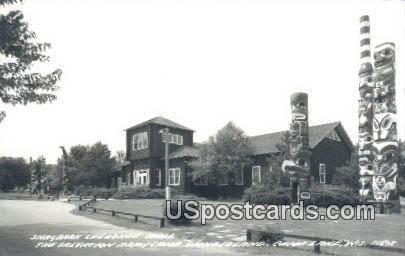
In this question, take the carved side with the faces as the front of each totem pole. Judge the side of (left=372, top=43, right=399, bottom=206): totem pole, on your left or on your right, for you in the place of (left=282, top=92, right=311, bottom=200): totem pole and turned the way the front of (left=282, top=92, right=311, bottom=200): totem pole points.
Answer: on your left

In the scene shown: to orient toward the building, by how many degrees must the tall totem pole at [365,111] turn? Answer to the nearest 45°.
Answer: approximately 90° to its right

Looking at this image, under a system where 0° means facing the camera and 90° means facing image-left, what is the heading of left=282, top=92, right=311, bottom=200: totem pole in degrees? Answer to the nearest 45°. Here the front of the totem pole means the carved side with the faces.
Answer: approximately 45°

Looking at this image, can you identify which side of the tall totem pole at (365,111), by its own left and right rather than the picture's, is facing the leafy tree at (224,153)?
right

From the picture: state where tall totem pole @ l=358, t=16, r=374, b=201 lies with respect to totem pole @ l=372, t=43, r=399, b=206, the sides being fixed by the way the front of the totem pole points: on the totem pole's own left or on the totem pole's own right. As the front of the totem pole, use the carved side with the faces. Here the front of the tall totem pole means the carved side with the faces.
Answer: on the totem pole's own right

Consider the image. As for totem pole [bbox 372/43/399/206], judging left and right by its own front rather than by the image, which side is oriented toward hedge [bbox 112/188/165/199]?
right

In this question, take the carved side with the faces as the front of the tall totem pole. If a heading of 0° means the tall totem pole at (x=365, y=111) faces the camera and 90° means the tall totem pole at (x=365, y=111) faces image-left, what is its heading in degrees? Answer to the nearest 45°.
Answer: approximately 45°

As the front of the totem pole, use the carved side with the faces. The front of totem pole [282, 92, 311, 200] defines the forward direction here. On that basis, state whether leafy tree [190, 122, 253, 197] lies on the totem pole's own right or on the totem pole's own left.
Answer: on the totem pole's own right
